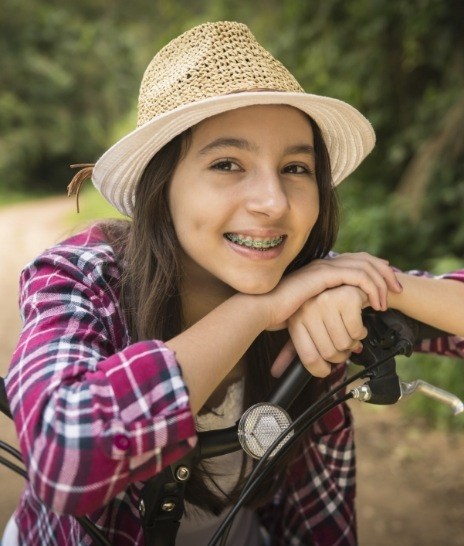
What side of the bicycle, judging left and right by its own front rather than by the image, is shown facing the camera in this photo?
front
